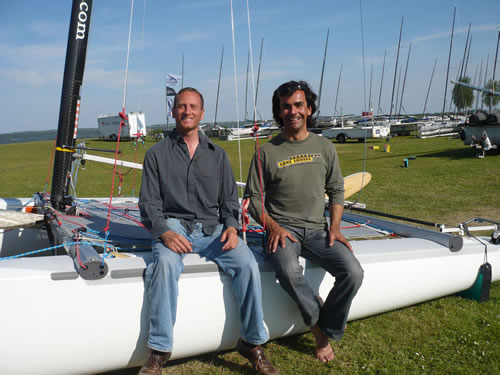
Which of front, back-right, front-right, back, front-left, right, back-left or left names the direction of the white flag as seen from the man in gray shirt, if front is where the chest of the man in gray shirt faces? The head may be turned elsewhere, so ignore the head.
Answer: back

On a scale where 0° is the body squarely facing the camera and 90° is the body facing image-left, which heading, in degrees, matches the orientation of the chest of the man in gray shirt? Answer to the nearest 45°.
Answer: approximately 0°
